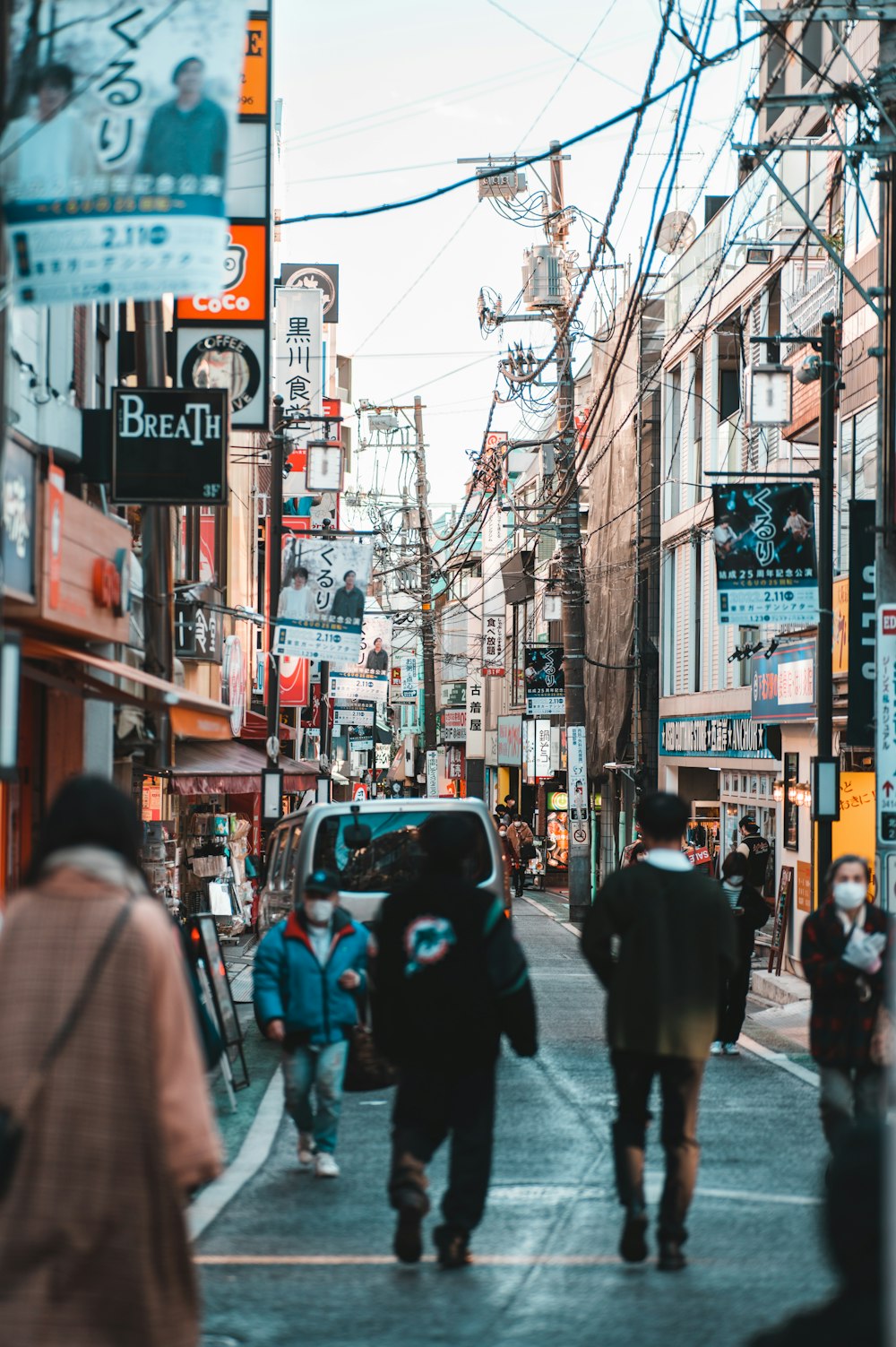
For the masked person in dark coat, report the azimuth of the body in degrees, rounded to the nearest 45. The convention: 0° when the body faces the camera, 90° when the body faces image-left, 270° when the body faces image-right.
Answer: approximately 0°

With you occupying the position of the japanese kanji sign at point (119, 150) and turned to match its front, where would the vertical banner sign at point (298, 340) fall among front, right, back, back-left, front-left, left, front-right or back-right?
back

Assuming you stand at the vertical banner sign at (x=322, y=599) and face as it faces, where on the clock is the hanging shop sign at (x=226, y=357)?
The hanging shop sign is roughly at 12 o'clock from the vertical banner sign.

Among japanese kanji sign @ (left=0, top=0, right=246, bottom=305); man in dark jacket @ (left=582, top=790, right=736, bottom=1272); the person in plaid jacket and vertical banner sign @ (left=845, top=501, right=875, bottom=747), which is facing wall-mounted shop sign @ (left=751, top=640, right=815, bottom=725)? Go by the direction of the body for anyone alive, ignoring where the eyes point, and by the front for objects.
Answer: the man in dark jacket

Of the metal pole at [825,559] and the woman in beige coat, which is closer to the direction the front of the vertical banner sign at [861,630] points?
the woman in beige coat

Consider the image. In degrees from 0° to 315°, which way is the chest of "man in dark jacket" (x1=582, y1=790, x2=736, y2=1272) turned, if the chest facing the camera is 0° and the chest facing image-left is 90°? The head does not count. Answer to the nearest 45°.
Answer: approximately 180°

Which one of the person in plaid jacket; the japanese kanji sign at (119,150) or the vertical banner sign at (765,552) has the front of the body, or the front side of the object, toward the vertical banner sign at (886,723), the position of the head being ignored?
the vertical banner sign at (765,552)
